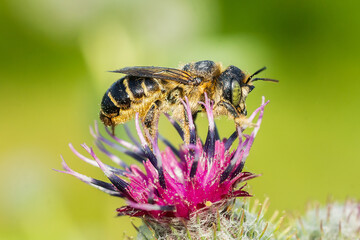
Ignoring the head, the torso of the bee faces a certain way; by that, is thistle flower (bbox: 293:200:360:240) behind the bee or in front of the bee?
in front

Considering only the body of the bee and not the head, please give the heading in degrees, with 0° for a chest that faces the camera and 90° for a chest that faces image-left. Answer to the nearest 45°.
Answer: approximately 270°
